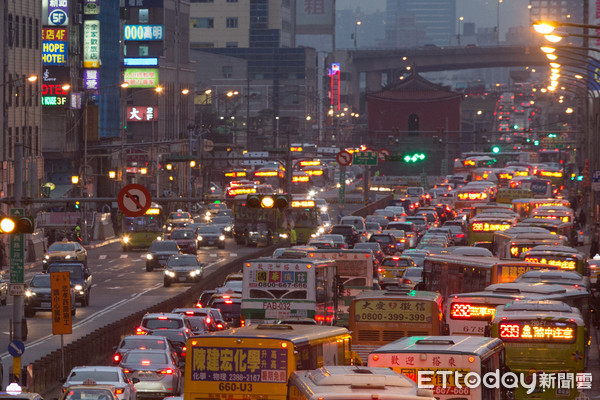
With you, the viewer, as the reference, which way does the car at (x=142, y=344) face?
facing away from the viewer

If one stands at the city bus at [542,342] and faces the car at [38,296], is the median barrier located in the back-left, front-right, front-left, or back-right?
front-left

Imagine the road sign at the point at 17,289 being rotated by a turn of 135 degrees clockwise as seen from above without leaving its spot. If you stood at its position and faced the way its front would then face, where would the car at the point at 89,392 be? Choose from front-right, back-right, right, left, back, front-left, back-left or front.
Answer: back-left

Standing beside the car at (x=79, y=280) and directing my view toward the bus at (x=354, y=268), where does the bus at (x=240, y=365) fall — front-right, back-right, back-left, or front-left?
front-right

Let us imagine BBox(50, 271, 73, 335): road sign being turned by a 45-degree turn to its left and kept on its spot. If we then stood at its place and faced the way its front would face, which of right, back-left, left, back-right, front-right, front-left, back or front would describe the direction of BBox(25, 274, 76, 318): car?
back-left

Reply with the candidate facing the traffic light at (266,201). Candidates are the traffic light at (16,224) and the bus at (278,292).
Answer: the bus

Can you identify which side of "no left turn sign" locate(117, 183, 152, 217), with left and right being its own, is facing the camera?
front

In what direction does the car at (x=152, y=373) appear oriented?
away from the camera

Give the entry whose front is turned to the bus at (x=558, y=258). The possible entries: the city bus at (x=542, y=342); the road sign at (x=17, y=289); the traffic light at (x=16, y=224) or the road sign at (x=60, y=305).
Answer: the city bus

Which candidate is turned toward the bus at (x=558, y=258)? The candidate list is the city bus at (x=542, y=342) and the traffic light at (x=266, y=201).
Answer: the city bus

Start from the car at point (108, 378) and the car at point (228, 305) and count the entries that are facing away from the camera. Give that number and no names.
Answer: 2

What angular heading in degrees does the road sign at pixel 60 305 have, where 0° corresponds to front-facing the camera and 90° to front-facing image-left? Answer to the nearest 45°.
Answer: approximately 0°

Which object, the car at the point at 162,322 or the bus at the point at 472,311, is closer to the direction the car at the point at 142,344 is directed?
the car

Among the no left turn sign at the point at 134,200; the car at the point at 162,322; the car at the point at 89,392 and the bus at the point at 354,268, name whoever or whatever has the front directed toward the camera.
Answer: the no left turn sign

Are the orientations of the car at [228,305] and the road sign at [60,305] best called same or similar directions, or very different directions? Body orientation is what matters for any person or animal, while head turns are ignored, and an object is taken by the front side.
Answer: very different directions

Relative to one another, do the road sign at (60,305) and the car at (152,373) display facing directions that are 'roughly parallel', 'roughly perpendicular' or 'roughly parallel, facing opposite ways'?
roughly parallel, facing opposite ways

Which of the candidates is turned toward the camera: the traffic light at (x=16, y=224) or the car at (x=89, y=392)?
the traffic light
